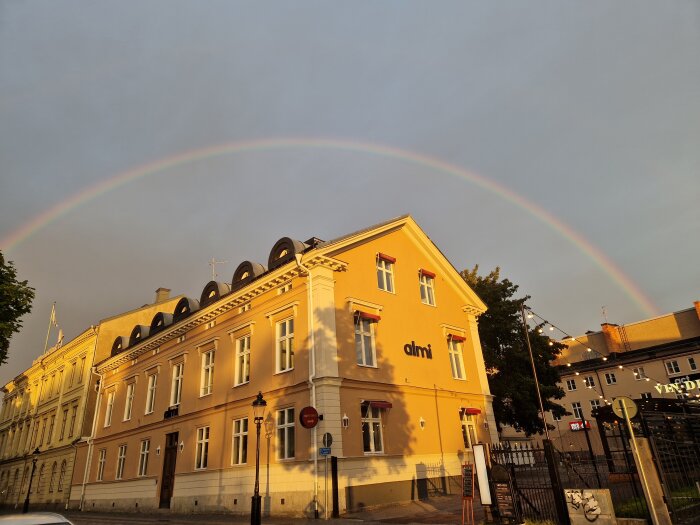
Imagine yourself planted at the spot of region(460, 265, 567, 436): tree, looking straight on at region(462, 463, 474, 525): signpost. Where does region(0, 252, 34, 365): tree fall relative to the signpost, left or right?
right

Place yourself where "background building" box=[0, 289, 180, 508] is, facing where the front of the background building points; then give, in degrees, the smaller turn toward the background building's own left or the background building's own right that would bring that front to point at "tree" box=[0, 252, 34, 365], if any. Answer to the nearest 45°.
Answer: approximately 45° to the background building's own left

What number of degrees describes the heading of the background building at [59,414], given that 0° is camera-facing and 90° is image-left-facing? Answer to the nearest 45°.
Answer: approximately 45°

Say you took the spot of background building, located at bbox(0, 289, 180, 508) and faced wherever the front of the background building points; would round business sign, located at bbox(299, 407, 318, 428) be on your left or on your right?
on your left

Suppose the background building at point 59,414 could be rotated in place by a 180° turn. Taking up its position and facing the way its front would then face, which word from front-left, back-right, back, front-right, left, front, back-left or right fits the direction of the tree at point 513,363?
right

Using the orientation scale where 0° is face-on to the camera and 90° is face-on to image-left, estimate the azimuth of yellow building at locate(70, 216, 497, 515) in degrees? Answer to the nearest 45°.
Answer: approximately 45°

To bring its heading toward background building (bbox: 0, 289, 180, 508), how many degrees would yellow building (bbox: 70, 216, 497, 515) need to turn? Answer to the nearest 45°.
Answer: approximately 90° to its right
